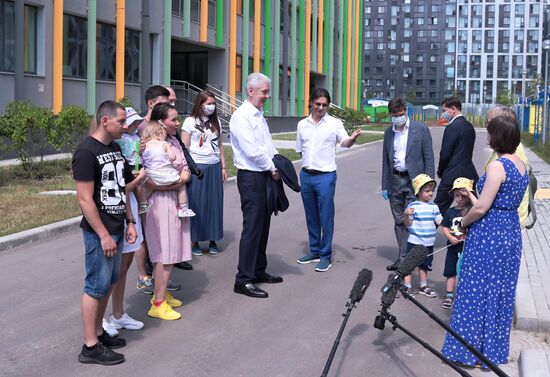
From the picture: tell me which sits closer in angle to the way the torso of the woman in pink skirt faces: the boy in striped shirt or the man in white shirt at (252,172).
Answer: the boy in striped shirt

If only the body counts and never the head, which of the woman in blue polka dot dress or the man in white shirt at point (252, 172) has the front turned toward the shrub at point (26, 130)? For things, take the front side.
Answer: the woman in blue polka dot dress

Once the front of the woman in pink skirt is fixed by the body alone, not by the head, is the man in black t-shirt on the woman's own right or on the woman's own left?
on the woman's own right

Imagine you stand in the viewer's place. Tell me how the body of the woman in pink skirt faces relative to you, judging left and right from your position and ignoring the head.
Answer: facing to the right of the viewer

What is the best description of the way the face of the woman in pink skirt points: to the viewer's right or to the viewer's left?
to the viewer's right

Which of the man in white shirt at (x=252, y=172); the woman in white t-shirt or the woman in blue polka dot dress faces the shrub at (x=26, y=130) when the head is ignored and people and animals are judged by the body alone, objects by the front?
the woman in blue polka dot dress

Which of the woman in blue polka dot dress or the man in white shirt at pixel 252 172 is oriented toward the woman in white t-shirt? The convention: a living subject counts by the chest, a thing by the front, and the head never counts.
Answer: the woman in blue polka dot dress
